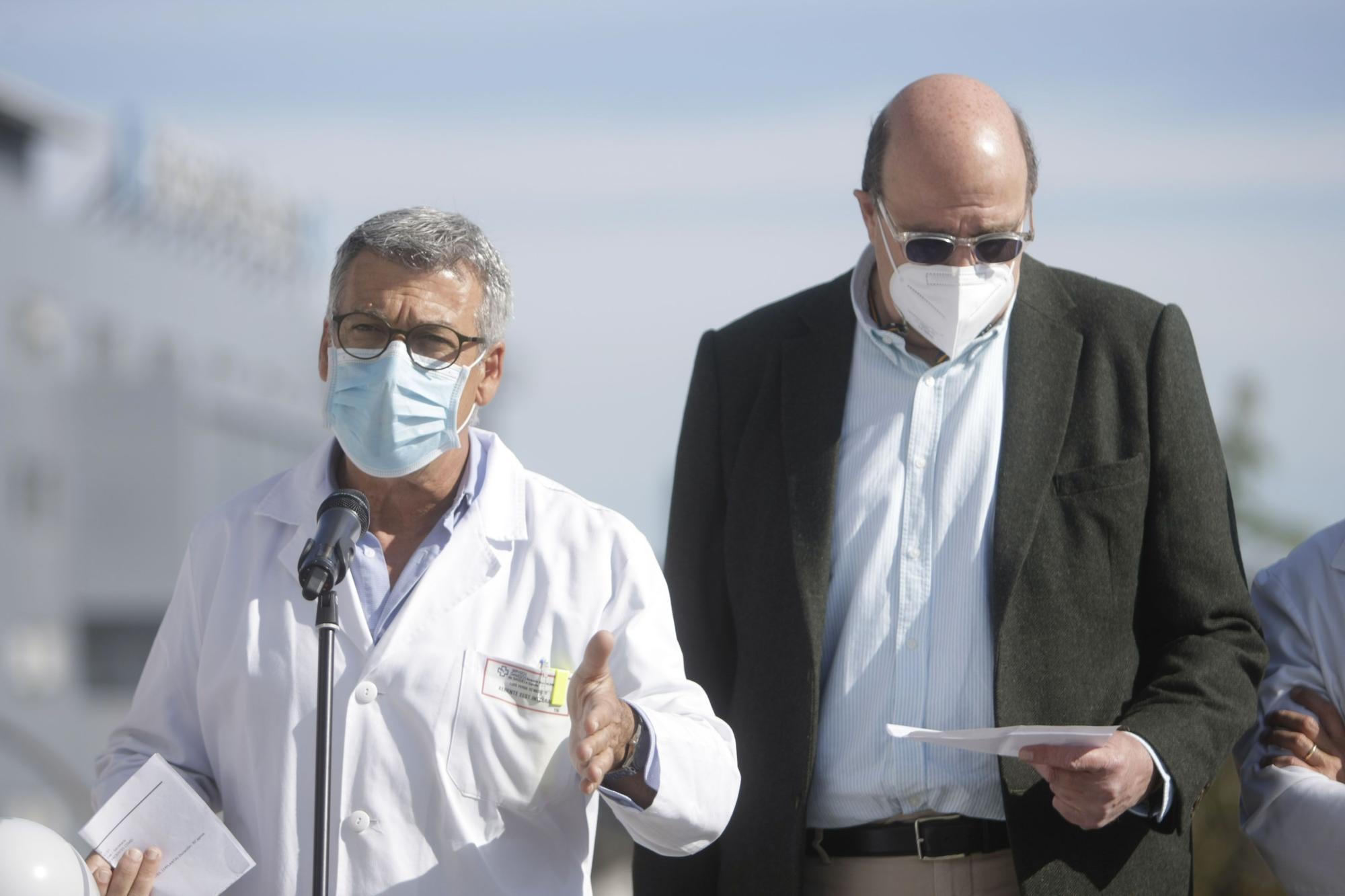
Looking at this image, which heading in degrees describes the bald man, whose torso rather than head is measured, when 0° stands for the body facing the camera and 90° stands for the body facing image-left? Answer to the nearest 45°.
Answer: approximately 0°

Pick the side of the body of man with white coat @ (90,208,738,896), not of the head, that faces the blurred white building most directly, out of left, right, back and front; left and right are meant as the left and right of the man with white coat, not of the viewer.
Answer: back

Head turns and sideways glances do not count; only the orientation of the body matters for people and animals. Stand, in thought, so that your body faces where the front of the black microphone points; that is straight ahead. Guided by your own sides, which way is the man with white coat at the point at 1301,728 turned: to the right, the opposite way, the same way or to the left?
the opposite way

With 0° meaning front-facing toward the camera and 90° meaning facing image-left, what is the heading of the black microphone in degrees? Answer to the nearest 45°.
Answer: approximately 225°

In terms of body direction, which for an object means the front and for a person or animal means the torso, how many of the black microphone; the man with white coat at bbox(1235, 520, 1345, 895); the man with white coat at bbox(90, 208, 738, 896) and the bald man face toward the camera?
3

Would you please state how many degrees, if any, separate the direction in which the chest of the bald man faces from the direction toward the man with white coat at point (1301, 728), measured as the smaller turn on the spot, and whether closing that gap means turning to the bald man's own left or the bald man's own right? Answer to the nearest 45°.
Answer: approximately 90° to the bald man's own left

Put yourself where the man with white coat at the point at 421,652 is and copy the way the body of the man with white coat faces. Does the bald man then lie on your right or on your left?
on your left

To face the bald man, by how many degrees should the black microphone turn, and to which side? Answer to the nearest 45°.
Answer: approximately 45° to its right
